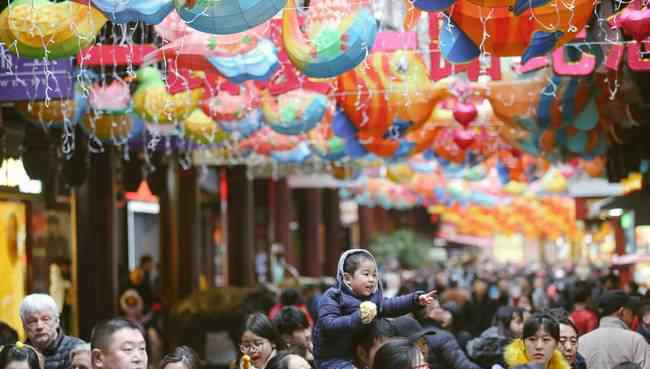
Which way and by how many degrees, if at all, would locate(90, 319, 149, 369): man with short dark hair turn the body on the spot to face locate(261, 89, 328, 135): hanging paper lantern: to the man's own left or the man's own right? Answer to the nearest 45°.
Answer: approximately 135° to the man's own left

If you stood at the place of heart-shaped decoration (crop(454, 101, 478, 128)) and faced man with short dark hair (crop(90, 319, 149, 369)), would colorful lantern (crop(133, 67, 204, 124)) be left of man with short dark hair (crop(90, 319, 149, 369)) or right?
right

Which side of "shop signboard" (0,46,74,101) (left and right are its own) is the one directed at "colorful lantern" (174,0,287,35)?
front

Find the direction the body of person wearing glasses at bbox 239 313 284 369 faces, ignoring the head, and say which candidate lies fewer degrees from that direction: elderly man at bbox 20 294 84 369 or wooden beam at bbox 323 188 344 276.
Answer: the elderly man

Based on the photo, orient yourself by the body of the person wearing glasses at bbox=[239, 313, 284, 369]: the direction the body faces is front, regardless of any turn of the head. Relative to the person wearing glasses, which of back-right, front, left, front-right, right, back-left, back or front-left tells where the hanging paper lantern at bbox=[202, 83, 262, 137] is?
back-right

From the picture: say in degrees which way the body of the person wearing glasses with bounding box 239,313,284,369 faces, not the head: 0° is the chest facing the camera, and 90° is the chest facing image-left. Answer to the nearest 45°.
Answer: approximately 45°

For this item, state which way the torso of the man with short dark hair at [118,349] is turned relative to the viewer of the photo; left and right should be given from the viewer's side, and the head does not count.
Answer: facing the viewer and to the right of the viewer
